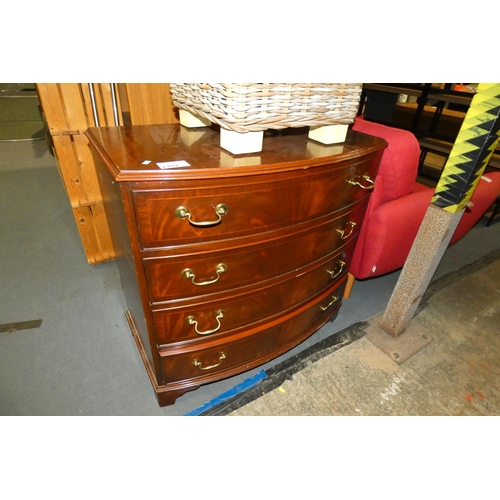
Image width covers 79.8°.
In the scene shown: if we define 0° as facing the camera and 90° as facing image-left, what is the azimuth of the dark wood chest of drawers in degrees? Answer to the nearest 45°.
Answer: approximately 315°

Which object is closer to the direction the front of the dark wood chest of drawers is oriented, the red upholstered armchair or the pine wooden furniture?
the red upholstered armchair

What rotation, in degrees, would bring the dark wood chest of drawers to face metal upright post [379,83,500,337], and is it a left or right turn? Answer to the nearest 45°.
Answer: approximately 45° to its left

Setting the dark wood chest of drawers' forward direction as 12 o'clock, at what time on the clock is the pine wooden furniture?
The pine wooden furniture is roughly at 6 o'clock from the dark wood chest of drawers.

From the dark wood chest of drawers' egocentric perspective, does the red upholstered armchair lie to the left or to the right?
on its left
